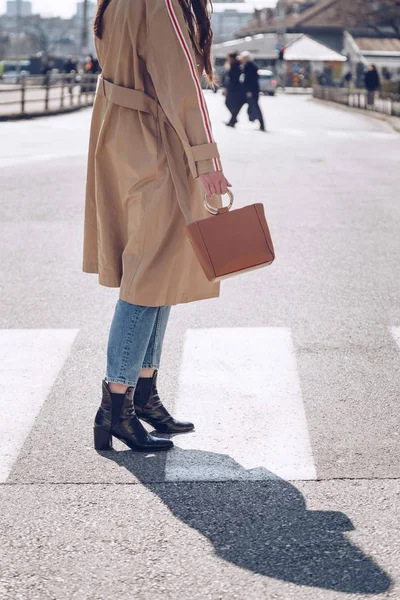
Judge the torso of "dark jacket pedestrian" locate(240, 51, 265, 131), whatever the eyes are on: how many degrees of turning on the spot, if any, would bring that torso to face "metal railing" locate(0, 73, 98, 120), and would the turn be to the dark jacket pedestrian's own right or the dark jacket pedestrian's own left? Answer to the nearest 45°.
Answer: approximately 45° to the dark jacket pedestrian's own right

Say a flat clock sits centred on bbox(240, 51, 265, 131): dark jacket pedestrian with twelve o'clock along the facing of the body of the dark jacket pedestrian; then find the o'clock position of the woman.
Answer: The woman is roughly at 9 o'clock from the dark jacket pedestrian.

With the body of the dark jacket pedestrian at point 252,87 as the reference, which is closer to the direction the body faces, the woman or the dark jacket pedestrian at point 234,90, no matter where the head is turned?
the dark jacket pedestrian

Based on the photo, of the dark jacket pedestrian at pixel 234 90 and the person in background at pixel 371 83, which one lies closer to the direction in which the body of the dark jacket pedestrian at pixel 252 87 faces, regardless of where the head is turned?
the dark jacket pedestrian

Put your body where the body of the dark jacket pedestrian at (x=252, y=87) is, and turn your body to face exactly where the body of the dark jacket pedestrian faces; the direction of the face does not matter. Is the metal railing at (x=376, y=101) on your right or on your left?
on your right

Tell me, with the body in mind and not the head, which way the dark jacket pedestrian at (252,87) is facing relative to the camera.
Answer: to the viewer's left
